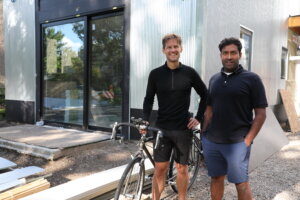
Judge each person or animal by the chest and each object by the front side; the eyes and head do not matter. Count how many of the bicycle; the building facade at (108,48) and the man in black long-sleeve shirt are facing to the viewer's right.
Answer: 0

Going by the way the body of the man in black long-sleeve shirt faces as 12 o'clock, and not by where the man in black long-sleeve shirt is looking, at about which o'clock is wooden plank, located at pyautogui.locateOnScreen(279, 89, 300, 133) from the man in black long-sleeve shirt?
The wooden plank is roughly at 7 o'clock from the man in black long-sleeve shirt.

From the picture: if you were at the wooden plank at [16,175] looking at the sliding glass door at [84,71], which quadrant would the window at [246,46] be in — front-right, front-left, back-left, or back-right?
front-right

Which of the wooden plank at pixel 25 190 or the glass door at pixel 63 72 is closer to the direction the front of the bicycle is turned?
the wooden plank

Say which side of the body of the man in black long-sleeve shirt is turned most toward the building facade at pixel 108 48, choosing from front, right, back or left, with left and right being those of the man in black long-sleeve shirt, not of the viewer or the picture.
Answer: back

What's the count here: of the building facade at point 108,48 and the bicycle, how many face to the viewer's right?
0

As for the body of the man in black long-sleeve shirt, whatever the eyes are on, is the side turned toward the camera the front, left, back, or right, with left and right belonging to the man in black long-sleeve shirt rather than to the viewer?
front

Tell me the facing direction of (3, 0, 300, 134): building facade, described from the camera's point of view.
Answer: facing the viewer and to the left of the viewer

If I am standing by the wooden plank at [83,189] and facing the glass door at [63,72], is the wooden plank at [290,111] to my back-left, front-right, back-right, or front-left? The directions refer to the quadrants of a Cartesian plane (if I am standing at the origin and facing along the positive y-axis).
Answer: front-right

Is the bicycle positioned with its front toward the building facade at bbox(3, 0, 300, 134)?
no

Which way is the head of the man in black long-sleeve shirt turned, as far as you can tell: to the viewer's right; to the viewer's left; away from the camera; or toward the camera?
toward the camera

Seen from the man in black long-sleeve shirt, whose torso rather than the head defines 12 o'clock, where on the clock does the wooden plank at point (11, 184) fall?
The wooden plank is roughly at 3 o'clock from the man in black long-sleeve shirt.

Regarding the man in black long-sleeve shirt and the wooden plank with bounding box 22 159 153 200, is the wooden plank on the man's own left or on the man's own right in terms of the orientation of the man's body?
on the man's own right
